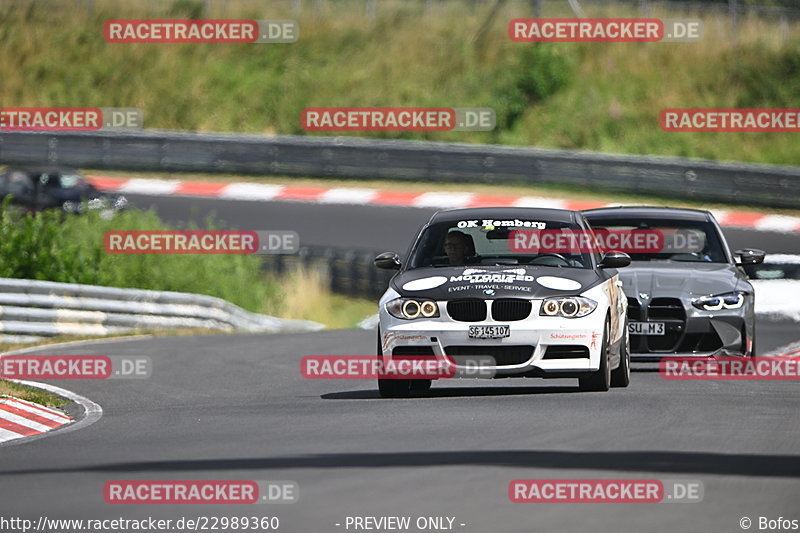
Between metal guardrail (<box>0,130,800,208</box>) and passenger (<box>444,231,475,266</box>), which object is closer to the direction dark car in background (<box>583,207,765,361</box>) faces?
the passenger

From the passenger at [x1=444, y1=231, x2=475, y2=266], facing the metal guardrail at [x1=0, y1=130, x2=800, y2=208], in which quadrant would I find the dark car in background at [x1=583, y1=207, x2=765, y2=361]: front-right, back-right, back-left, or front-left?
front-right

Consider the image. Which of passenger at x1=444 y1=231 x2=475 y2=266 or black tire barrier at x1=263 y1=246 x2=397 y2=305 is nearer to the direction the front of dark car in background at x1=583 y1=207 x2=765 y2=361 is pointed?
the passenger

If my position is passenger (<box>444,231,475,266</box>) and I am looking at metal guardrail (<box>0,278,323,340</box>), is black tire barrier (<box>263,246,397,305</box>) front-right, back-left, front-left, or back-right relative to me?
front-right

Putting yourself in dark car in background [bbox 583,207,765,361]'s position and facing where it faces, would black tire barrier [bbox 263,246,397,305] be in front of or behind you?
behind

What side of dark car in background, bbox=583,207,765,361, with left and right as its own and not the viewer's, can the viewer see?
front

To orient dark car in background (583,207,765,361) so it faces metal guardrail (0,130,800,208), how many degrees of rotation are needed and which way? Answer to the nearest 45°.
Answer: approximately 180°

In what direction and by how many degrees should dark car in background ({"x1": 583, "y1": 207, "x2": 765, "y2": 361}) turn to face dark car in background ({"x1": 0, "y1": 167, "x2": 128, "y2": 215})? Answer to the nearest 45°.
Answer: approximately 135° to its right

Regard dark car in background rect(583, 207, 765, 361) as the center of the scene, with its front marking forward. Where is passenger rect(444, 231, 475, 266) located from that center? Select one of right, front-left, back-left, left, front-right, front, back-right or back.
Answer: front-right

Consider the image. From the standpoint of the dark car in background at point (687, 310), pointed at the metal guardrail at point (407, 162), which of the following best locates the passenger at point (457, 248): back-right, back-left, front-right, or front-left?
back-left

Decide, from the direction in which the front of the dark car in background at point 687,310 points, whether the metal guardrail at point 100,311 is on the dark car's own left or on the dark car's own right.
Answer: on the dark car's own right
